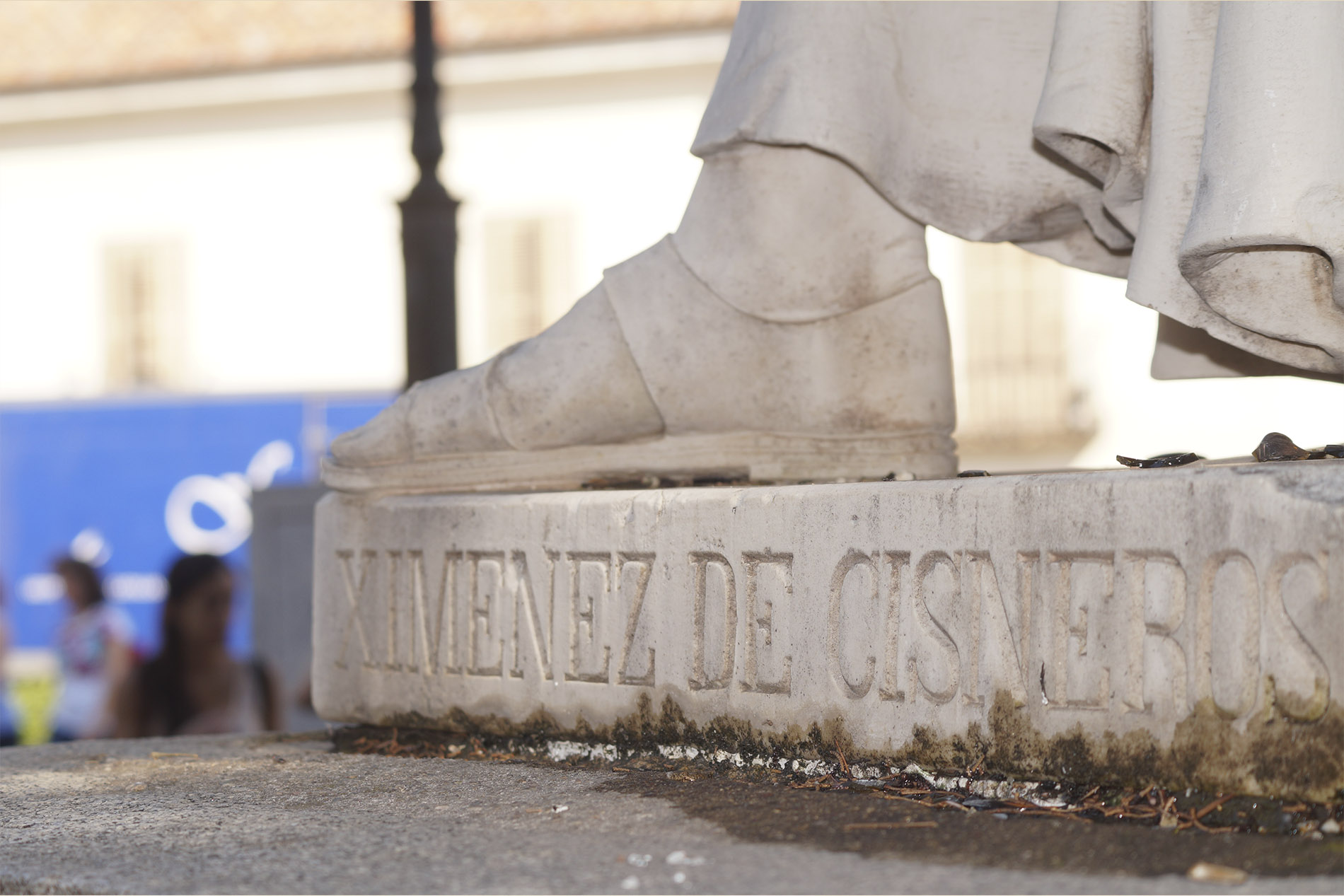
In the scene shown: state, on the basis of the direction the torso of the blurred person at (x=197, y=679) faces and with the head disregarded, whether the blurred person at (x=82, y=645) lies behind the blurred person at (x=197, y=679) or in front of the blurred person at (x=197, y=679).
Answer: behind

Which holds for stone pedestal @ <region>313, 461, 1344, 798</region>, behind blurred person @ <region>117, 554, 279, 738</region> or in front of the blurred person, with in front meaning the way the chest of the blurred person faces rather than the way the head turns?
in front

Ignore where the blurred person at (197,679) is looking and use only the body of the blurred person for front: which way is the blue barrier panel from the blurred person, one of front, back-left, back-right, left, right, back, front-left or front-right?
back-left

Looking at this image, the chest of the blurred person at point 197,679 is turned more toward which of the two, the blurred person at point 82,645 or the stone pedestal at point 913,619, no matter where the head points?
the stone pedestal

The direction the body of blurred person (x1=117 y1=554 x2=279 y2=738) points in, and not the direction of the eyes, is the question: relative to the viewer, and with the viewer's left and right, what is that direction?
facing the viewer and to the right of the viewer
